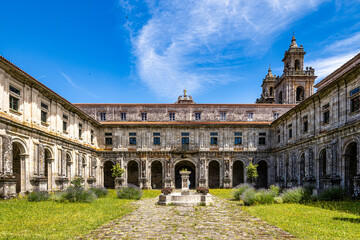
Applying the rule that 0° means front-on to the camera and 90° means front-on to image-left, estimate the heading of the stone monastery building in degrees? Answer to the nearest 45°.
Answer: approximately 0°

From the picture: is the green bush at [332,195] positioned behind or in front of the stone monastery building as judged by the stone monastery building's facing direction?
in front
